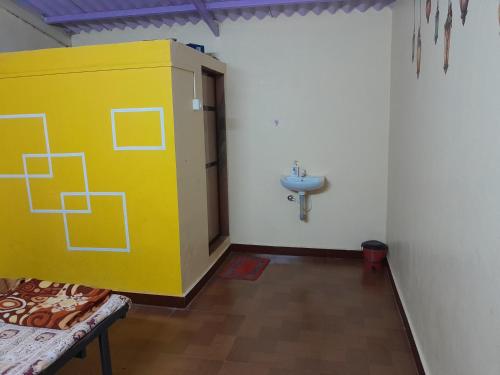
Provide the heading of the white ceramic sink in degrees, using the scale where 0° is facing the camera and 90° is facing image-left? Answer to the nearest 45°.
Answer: approximately 0°

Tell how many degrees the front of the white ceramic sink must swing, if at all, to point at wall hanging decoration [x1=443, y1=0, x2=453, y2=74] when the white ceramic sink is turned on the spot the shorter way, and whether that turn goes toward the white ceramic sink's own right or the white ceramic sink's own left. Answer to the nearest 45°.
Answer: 0° — it already faces it

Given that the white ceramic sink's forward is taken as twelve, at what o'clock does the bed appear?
The bed is roughly at 1 o'clock from the white ceramic sink.

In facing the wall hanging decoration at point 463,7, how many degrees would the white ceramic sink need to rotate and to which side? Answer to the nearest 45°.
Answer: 0° — it already faces it
